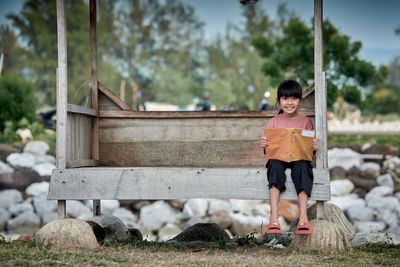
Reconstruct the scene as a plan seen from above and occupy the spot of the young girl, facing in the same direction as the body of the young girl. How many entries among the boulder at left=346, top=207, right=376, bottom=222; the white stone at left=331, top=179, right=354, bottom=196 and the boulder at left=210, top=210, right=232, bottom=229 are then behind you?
3

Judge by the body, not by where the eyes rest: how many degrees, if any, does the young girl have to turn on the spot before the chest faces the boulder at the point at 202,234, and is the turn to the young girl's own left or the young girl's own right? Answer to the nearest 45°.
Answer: approximately 135° to the young girl's own right

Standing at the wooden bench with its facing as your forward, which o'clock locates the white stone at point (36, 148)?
The white stone is roughly at 5 o'clock from the wooden bench.

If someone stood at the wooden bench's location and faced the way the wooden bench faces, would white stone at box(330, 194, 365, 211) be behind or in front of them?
behind

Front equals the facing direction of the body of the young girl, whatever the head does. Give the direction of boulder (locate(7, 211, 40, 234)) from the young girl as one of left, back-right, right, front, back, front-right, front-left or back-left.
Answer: back-right

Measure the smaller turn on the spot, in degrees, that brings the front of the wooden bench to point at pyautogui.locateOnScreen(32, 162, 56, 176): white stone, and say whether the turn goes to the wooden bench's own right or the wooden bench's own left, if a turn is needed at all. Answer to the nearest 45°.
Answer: approximately 135° to the wooden bench's own right

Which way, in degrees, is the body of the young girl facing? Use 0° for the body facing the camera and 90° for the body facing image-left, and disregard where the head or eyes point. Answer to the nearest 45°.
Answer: approximately 0°

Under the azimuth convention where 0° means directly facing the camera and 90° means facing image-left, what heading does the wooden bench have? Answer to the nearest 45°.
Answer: approximately 0°

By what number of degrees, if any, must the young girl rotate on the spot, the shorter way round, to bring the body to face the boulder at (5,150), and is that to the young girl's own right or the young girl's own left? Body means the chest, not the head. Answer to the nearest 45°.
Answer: approximately 135° to the young girl's own right
